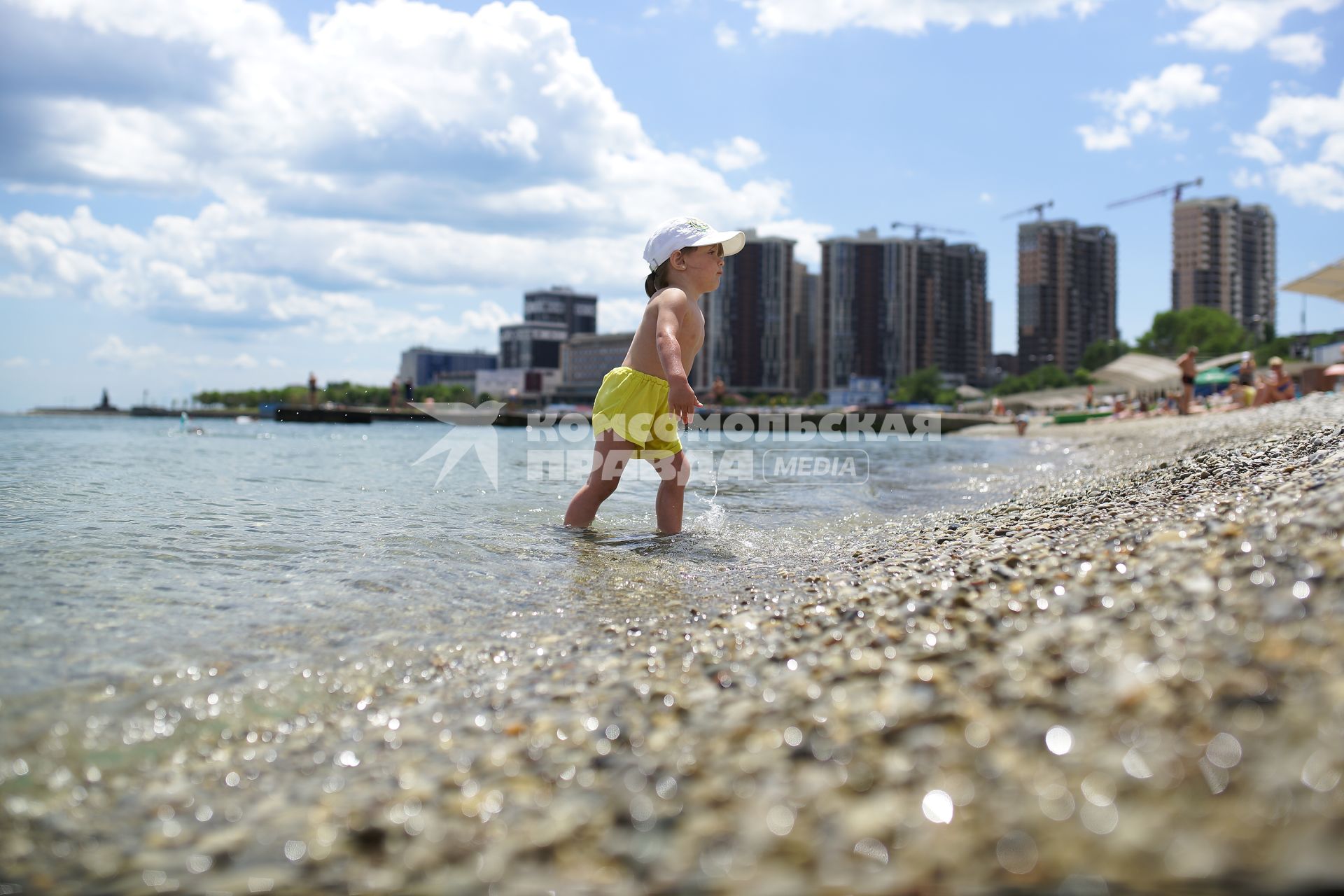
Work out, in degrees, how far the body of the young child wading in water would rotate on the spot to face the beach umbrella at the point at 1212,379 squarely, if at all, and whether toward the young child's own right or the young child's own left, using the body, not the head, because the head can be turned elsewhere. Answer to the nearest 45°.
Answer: approximately 45° to the young child's own left

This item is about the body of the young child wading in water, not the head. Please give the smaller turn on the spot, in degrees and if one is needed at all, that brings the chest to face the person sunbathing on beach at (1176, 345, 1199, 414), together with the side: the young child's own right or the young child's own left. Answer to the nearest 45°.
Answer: approximately 45° to the young child's own left

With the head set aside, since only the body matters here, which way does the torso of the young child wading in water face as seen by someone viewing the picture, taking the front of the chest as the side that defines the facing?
to the viewer's right

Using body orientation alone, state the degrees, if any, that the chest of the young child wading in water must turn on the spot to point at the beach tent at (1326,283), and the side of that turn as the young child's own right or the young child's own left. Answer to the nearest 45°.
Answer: approximately 45° to the young child's own left

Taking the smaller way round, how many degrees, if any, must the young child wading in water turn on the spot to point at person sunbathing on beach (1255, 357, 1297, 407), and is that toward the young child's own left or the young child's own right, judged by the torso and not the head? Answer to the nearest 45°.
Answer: approximately 45° to the young child's own left

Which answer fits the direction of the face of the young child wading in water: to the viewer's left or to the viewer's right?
to the viewer's right

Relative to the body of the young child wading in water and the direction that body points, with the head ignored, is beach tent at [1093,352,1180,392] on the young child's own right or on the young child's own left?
on the young child's own left
